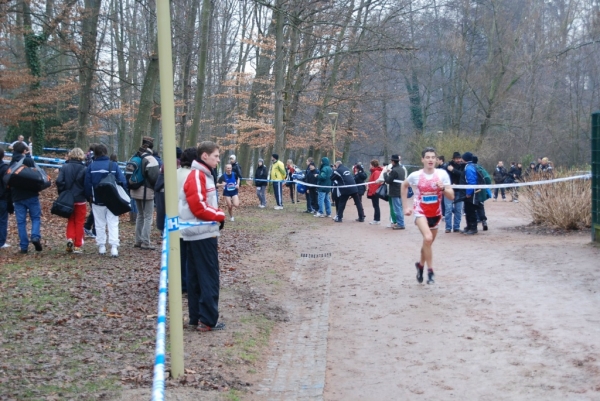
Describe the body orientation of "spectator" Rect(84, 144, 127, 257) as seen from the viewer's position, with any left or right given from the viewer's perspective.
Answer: facing away from the viewer

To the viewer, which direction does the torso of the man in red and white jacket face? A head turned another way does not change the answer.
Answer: to the viewer's right

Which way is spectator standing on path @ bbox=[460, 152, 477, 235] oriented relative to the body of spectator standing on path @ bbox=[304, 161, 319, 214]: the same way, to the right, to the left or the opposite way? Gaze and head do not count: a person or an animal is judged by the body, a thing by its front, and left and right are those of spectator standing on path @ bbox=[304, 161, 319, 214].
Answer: to the right

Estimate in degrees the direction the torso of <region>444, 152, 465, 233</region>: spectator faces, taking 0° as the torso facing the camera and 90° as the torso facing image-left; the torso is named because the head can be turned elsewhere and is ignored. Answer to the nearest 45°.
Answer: approximately 0°

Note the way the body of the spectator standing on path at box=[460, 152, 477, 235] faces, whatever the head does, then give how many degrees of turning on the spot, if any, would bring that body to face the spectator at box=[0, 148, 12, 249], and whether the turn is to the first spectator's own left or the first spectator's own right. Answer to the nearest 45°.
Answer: approximately 45° to the first spectator's own left

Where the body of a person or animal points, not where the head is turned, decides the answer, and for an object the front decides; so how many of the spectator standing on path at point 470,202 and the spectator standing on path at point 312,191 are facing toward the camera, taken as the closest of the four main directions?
1

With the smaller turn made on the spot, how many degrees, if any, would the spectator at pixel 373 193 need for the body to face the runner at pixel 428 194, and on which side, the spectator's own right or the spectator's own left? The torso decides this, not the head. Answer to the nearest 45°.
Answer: approximately 90° to the spectator's own left

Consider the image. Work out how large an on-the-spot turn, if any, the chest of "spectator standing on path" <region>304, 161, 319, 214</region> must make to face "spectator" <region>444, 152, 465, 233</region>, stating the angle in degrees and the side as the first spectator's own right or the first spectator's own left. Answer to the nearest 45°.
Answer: approximately 45° to the first spectator's own left

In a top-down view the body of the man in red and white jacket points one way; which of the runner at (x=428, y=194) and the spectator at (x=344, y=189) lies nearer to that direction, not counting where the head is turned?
the runner

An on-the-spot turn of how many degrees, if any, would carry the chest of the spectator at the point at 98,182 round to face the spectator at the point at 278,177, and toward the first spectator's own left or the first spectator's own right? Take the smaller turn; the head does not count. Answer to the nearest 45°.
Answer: approximately 45° to the first spectator's own right
